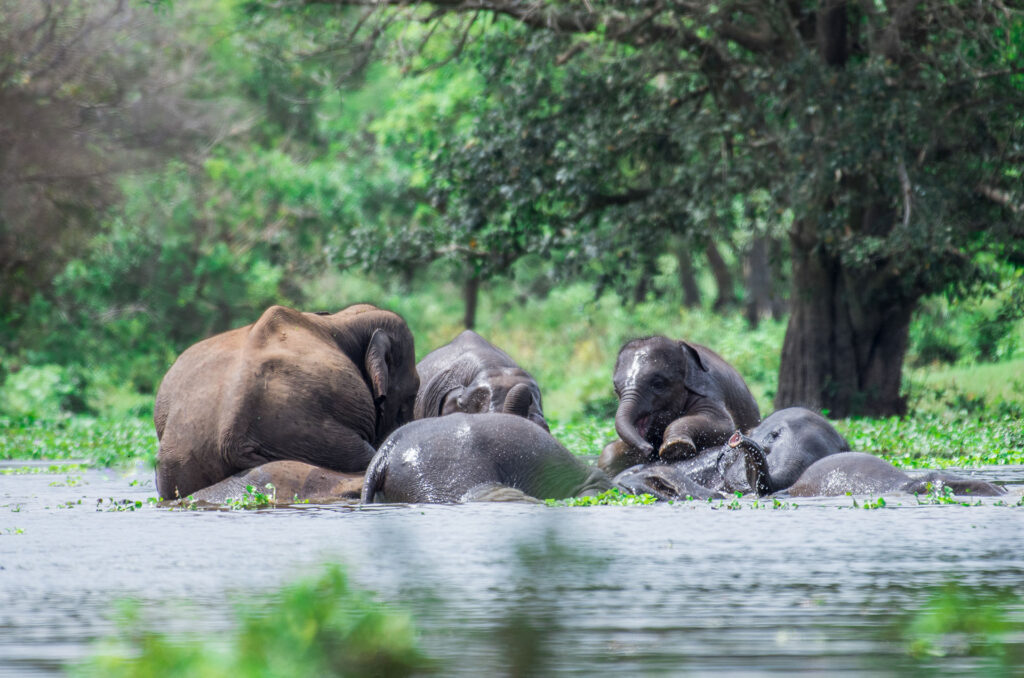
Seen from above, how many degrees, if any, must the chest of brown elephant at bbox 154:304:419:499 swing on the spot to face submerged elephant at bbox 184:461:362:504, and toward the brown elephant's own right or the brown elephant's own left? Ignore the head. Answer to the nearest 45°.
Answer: approximately 135° to the brown elephant's own right

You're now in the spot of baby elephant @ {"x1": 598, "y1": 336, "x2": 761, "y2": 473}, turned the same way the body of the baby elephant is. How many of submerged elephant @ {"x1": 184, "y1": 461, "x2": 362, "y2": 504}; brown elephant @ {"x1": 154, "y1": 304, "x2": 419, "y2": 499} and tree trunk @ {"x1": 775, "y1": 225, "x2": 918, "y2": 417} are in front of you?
2

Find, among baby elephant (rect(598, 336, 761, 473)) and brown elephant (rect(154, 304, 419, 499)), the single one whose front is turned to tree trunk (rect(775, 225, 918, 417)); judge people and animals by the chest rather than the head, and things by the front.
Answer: the brown elephant

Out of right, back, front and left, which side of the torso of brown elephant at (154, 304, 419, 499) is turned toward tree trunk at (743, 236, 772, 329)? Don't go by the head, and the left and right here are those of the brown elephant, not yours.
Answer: front

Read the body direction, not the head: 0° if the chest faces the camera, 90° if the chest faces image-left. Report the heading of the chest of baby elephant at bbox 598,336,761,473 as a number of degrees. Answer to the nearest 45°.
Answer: approximately 45°

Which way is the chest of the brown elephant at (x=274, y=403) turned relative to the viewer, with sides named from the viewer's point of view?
facing away from the viewer and to the right of the viewer

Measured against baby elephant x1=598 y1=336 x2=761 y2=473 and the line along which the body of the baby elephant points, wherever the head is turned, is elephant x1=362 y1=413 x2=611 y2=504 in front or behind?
in front

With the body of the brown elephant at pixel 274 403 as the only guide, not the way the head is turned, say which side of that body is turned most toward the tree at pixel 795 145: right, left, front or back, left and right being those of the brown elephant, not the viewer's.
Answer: front

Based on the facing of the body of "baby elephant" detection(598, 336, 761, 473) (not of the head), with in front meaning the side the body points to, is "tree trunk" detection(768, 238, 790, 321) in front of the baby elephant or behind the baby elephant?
behind

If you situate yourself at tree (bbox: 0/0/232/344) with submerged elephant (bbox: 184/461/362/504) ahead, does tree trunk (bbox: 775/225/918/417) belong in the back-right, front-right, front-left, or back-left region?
front-left

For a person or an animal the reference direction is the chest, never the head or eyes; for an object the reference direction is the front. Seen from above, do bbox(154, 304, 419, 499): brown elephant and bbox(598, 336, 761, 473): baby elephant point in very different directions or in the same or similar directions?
very different directions

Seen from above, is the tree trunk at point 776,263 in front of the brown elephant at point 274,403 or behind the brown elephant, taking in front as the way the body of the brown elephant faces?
in front

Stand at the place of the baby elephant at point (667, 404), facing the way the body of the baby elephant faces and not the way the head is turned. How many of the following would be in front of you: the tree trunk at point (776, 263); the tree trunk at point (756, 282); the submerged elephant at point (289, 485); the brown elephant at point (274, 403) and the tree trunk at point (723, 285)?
2

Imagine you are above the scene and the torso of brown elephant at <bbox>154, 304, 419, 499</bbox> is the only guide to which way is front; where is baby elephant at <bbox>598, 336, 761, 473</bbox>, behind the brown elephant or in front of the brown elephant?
in front
